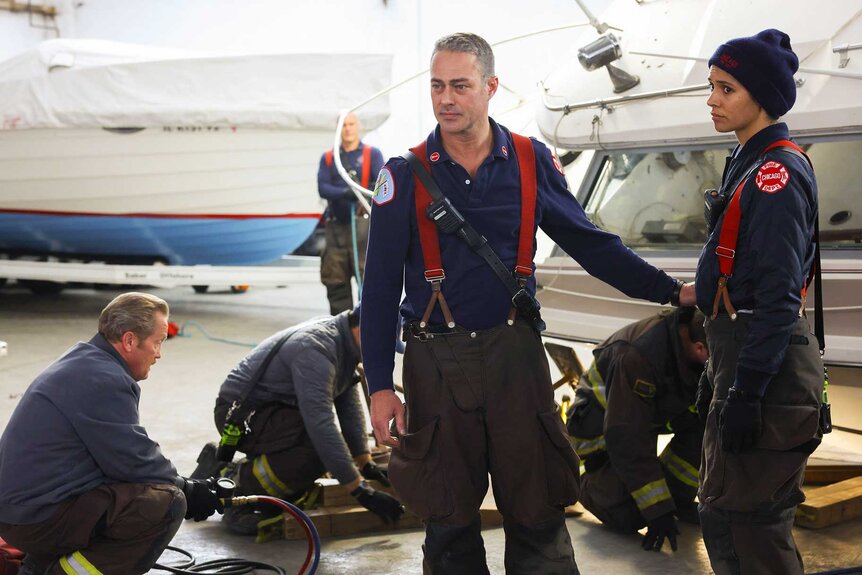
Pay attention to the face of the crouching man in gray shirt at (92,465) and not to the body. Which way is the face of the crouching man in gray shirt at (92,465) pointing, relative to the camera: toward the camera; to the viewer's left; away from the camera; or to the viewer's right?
to the viewer's right

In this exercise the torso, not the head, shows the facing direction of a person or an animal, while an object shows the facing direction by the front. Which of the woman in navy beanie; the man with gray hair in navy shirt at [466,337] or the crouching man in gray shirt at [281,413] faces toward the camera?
the man with gray hair in navy shirt

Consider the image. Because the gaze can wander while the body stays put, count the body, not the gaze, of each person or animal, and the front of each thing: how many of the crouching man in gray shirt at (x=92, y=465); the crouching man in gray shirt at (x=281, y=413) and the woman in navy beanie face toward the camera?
0

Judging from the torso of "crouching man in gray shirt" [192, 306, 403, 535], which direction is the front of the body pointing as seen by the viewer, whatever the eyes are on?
to the viewer's right

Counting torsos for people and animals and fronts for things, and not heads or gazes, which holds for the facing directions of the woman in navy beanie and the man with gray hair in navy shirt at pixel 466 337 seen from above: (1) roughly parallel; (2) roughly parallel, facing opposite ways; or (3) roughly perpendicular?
roughly perpendicular

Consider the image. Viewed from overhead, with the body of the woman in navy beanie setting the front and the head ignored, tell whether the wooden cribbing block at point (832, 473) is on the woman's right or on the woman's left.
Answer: on the woman's right

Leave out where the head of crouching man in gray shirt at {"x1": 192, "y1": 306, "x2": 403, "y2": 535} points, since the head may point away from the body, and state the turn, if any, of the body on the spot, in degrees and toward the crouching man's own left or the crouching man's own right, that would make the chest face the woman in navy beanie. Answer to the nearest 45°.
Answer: approximately 45° to the crouching man's own right

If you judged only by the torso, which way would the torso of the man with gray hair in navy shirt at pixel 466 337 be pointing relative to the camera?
toward the camera

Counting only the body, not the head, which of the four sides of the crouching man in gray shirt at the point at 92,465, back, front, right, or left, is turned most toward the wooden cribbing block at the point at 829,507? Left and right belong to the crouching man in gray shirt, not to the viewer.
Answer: front

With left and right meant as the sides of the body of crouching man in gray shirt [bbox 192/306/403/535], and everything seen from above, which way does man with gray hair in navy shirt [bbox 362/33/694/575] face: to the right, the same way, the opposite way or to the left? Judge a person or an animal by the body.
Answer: to the right

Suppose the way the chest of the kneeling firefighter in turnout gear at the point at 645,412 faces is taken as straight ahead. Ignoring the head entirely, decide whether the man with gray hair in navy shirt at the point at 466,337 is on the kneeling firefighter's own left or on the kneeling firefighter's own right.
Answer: on the kneeling firefighter's own right

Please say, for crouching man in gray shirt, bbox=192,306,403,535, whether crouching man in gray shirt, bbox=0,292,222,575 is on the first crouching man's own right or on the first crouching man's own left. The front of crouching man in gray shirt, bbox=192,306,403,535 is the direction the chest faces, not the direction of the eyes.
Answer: on the first crouching man's own right

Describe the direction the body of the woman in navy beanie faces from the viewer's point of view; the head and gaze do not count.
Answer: to the viewer's left

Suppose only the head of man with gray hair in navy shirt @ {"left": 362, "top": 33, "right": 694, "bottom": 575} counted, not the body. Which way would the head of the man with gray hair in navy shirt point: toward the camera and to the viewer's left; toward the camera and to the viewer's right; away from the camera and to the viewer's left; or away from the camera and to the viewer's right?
toward the camera and to the viewer's left

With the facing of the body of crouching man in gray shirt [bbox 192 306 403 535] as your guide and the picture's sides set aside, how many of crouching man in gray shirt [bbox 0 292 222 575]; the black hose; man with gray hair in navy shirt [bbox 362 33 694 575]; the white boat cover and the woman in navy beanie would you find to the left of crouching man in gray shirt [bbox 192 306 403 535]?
1

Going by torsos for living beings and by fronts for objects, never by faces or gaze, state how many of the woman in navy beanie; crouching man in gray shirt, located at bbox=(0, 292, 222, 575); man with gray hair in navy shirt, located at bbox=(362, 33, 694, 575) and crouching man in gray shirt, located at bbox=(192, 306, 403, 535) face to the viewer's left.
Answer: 1

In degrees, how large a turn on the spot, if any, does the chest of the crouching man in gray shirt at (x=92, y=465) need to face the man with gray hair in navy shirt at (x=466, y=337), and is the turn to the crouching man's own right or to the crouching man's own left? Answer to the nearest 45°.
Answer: approximately 45° to the crouching man's own right
